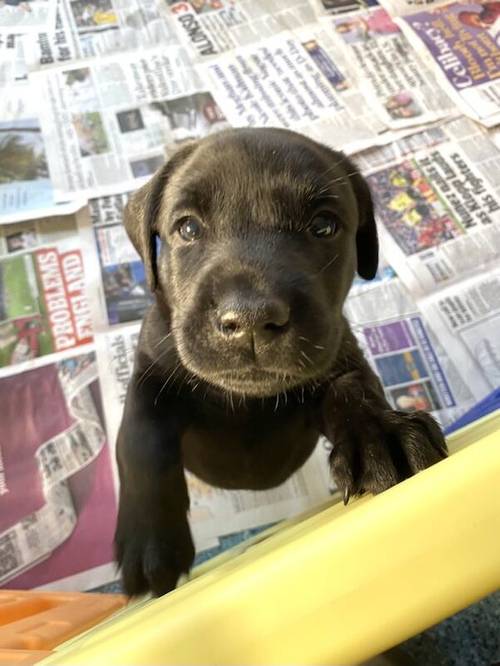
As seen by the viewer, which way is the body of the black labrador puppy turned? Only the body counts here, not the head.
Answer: toward the camera

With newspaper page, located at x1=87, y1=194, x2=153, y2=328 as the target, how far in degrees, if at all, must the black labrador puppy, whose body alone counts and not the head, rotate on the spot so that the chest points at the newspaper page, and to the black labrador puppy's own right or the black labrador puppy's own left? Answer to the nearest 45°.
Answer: approximately 135° to the black labrador puppy's own right

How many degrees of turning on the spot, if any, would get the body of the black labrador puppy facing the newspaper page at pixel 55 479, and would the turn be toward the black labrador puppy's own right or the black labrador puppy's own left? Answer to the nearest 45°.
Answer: approximately 135° to the black labrador puppy's own right
